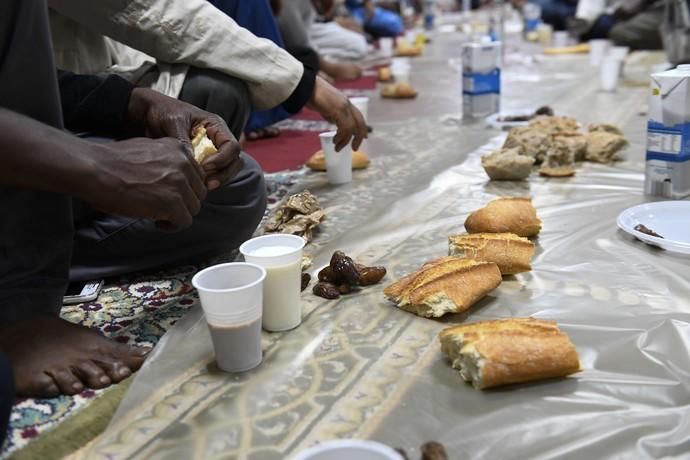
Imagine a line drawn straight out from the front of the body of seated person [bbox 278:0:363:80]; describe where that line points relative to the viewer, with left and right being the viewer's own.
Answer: facing to the right of the viewer

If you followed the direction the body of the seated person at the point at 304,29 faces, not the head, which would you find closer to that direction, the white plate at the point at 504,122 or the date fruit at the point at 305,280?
the white plate

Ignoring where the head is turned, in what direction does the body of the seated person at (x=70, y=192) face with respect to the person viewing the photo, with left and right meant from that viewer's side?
facing to the right of the viewer

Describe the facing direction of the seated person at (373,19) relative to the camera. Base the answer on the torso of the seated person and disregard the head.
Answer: to the viewer's right

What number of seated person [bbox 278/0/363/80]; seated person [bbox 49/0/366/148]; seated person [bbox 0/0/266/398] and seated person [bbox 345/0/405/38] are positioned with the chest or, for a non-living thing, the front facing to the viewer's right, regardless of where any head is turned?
4

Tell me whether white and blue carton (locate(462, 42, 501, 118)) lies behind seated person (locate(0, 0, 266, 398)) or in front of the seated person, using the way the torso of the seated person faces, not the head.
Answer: in front

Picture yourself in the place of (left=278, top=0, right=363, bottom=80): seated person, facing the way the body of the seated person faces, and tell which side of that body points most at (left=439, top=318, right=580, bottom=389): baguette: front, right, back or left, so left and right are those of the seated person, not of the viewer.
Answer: right

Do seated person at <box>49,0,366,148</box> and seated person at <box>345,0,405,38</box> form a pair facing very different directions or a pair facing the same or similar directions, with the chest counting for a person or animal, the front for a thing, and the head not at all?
same or similar directions

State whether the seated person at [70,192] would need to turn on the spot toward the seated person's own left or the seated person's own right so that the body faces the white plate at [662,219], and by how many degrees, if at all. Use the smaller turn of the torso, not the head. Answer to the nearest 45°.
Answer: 0° — they already face it

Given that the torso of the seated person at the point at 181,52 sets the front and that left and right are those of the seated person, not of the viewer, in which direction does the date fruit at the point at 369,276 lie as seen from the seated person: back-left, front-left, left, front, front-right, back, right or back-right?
front-right

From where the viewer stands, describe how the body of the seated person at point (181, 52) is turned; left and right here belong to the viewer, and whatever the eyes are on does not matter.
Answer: facing to the right of the viewer

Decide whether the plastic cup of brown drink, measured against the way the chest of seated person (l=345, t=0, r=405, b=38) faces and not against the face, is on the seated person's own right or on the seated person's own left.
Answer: on the seated person's own right

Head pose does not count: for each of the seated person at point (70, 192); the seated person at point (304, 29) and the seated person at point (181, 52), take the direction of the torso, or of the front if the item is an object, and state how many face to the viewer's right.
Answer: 3

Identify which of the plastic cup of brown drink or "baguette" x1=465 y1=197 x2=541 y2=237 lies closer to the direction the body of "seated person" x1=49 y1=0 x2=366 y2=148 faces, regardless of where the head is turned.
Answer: the baguette

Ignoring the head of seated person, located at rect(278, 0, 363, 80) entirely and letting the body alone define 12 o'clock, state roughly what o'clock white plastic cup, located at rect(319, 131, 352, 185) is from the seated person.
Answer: The white plastic cup is roughly at 3 o'clock from the seated person.
